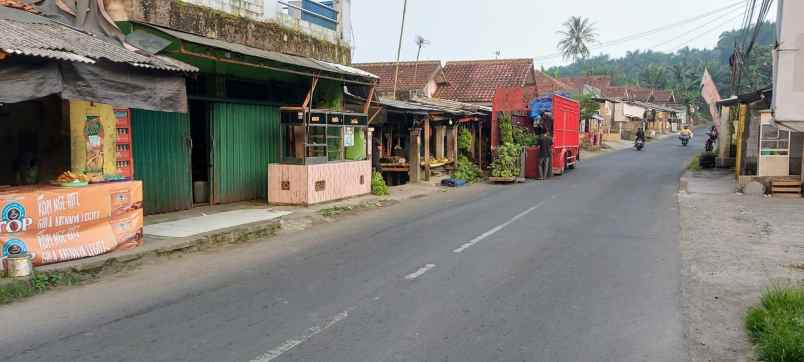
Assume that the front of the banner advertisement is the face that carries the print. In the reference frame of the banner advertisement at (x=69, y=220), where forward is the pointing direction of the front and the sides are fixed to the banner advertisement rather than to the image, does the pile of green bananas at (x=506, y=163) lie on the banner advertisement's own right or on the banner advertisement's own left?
on the banner advertisement's own left

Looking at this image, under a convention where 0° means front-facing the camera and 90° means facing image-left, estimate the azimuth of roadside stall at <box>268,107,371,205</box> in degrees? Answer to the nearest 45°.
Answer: approximately 315°

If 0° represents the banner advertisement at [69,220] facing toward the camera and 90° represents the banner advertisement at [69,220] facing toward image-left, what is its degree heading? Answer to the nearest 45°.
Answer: approximately 315°

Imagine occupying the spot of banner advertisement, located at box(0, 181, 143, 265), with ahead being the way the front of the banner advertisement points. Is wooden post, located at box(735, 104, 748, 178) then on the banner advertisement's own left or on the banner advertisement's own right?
on the banner advertisement's own left

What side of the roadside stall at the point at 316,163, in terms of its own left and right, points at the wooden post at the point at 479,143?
left

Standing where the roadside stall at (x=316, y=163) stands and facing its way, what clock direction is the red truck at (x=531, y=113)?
The red truck is roughly at 9 o'clock from the roadside stall.

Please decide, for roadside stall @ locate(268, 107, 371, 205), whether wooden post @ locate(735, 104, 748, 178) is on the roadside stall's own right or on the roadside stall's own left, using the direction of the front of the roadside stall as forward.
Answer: on the roadside stall's own left

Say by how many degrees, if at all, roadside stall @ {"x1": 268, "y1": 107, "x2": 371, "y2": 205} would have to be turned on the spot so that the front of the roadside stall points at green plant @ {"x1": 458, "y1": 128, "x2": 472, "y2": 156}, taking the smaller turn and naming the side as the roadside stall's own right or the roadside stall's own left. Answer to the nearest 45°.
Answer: approximately 90° to the roadside stall's own left
